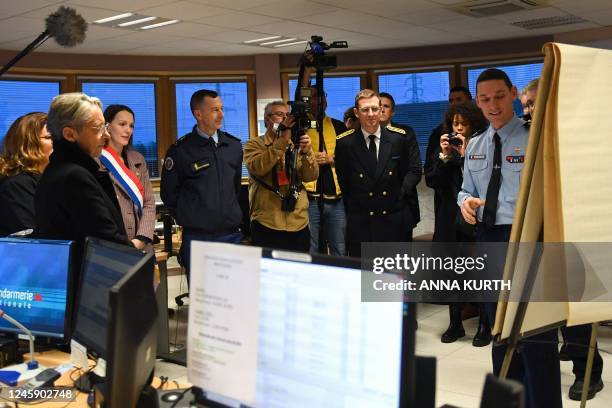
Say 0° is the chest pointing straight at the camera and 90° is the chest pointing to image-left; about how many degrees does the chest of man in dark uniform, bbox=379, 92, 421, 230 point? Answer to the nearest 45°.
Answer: approximately 0°

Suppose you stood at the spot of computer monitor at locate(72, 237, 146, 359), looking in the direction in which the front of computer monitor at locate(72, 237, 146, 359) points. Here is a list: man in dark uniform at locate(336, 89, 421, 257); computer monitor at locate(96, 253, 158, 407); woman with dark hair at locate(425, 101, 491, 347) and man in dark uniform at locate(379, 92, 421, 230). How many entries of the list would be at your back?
3

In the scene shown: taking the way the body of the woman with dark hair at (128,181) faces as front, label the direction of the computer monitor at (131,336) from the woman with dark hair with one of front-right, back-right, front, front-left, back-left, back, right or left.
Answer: front-right

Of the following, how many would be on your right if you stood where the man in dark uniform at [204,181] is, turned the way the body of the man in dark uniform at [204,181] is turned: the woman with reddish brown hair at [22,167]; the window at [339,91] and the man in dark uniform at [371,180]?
1

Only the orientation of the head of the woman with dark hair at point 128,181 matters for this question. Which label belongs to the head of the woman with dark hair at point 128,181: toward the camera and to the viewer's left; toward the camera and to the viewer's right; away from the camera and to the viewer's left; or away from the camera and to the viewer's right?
toward the camera and to the viewer's right

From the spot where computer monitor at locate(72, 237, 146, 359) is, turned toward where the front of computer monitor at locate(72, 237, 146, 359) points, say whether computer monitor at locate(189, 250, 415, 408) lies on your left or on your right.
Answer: on your left

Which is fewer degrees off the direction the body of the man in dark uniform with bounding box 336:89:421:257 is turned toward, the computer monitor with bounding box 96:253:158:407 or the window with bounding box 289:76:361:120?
the computer monitor

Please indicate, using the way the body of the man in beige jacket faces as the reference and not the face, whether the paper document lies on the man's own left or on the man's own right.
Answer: on the man's own right

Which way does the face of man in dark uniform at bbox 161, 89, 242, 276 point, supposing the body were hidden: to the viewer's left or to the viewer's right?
to the viewer's right

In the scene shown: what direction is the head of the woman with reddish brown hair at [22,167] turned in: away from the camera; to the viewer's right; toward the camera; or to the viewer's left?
to the viewer's right

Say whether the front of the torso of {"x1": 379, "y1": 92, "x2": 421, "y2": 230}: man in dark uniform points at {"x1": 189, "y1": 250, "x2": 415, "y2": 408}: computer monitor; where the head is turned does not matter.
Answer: yes

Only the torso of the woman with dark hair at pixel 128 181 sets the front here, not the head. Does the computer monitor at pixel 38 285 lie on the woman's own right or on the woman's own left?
on the woman's own right
